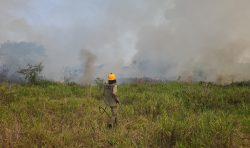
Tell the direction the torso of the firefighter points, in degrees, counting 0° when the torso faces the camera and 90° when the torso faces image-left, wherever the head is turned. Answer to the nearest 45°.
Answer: approximately 225°
